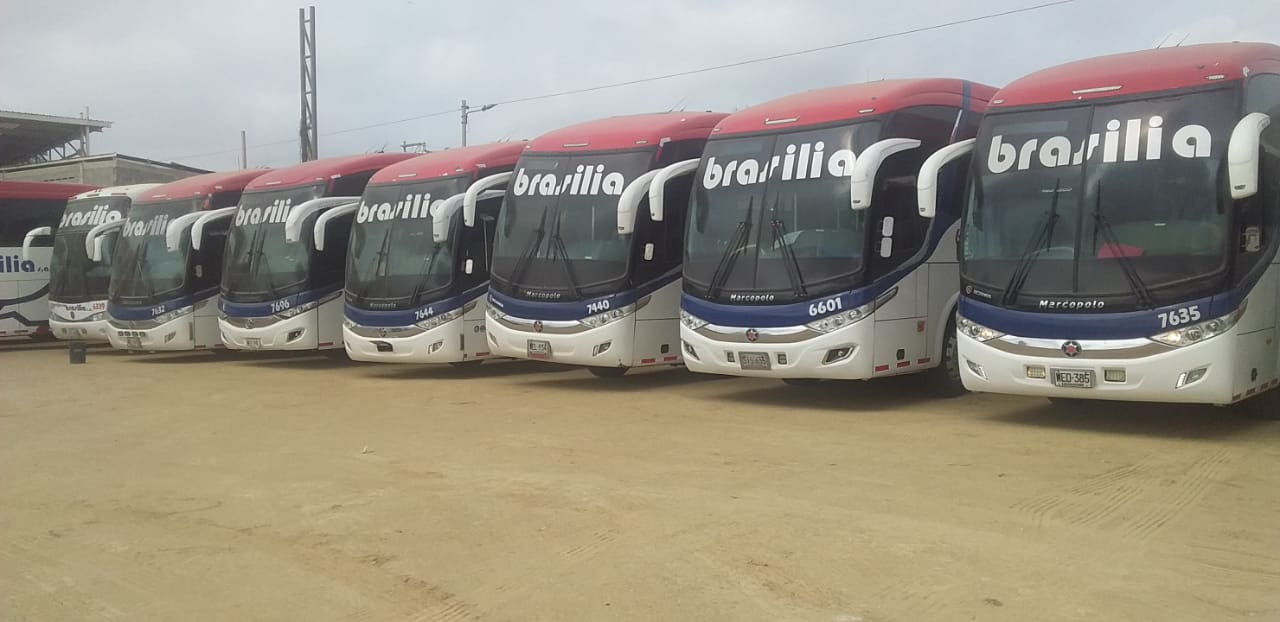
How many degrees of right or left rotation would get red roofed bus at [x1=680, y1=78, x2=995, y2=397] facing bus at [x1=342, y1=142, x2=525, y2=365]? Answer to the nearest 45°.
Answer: approximately 90° to its right

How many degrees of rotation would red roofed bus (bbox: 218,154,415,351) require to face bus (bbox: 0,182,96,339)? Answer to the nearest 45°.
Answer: approximately 90° to its right

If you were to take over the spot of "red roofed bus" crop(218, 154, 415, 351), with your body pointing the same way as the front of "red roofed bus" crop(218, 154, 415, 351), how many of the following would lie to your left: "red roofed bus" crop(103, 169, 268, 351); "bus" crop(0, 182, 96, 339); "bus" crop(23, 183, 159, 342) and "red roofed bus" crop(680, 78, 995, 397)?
1

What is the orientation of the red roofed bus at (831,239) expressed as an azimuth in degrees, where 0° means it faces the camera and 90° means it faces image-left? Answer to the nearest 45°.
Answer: approximately 45°

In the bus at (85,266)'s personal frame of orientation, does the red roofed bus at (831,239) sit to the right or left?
on its left

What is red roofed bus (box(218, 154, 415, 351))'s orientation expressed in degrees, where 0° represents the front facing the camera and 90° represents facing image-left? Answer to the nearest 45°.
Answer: approximately 45°

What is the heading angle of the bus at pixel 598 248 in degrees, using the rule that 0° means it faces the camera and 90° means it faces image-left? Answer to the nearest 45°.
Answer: approximately 45°

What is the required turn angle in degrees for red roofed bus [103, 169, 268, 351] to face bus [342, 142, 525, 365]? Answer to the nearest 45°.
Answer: approximately 90° to its left

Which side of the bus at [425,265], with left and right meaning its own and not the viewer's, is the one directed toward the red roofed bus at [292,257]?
right

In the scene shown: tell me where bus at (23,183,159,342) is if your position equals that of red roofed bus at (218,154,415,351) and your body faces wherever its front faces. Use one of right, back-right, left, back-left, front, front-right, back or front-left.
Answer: right

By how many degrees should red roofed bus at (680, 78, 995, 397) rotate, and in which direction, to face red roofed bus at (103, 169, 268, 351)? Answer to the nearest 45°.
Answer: approximately 90° to its right

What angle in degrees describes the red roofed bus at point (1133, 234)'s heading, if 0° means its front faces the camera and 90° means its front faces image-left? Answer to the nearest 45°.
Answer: approximately 45°
